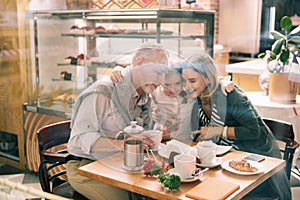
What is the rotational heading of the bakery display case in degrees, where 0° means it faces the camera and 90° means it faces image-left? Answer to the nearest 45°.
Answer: approximately 0°

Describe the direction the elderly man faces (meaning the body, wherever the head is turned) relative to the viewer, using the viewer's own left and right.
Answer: facing the viewer and to the right of the viewer

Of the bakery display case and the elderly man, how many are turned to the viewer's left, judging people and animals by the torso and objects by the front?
0

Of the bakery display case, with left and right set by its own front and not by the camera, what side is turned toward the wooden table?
front

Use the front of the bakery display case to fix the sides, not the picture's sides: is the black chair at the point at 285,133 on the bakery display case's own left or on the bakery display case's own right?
on the bakery display case's own left

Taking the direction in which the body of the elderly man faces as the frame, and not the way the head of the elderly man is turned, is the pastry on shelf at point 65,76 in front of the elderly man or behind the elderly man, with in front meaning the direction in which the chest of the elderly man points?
behind

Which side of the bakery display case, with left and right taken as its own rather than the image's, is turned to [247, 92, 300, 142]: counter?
left

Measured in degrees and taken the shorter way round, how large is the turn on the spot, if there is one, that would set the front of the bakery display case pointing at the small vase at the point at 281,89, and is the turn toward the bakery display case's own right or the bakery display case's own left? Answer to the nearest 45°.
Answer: approximately 90° to the bakery display case's own left
